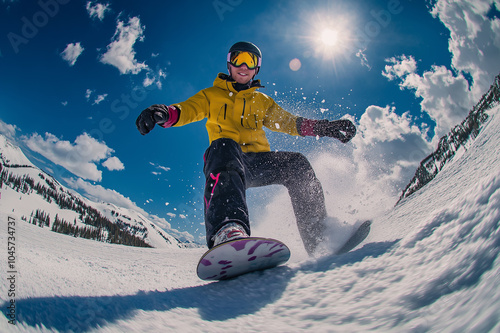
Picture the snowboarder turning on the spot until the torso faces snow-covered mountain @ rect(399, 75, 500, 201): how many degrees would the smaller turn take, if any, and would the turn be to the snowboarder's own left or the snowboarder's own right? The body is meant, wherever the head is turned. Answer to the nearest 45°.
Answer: approximately 90° to the snowboarder's own left

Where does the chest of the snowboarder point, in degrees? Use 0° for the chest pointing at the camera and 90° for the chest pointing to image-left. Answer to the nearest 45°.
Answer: approximately 0°
